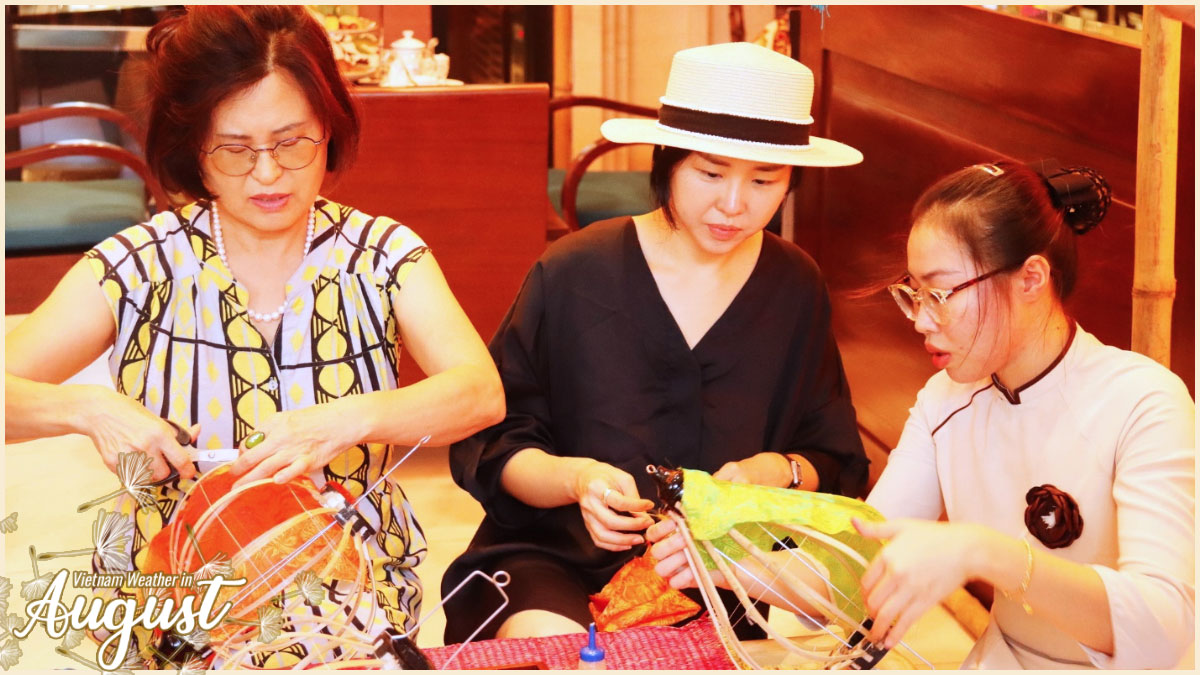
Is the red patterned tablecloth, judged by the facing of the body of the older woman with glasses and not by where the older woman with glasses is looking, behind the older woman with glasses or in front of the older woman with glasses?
in front

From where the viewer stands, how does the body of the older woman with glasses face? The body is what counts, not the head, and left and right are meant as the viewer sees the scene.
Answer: facing the viewer

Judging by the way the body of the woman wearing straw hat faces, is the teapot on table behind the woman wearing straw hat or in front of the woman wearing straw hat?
behind

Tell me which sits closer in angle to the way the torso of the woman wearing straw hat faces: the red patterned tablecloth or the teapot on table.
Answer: the red patterned tablecloth

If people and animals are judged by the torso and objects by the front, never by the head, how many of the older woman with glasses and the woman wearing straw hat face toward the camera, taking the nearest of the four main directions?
2

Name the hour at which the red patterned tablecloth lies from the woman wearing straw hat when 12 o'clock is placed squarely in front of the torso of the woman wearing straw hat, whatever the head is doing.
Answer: The red patterned tablecloth is roughly at 12 o'clock from the woman wearing straw hat.

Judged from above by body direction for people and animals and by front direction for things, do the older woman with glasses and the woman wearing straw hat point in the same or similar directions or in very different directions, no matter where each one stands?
same or similar directions

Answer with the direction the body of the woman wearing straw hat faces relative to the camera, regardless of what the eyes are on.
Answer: toward the camera
